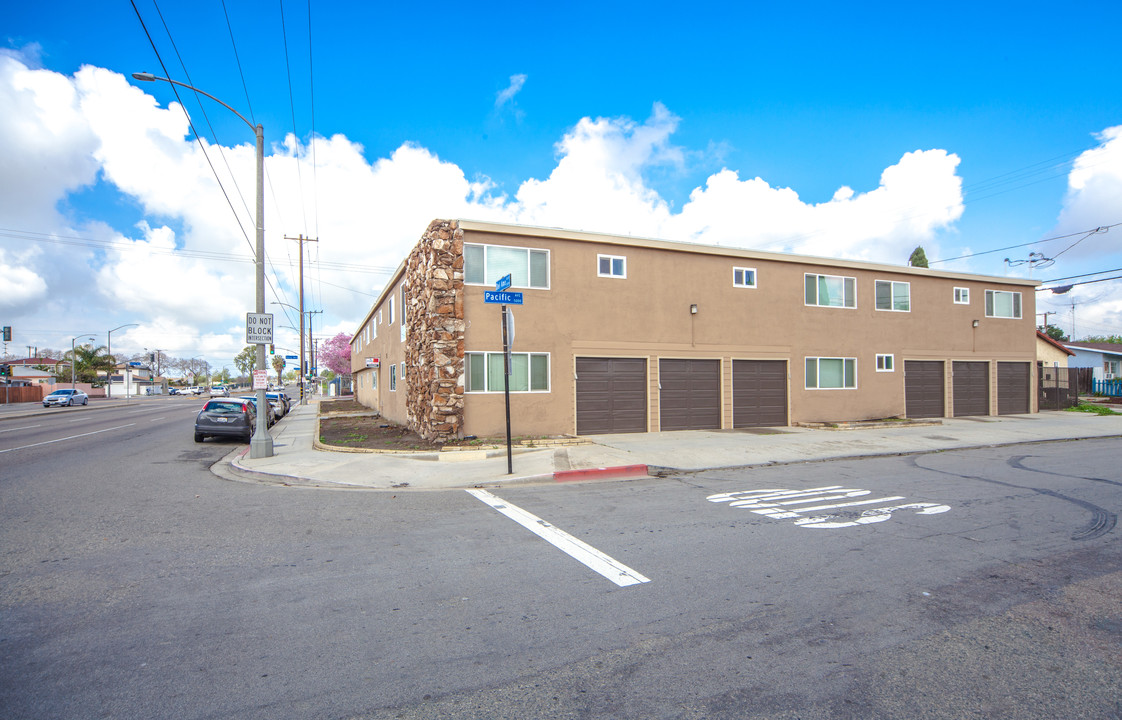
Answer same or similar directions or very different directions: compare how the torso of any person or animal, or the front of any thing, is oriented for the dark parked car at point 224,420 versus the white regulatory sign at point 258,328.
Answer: very different directions

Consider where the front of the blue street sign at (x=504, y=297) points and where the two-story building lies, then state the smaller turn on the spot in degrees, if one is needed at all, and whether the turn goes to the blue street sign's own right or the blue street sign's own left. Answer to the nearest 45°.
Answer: approximately 135° to the blue street sign's own left

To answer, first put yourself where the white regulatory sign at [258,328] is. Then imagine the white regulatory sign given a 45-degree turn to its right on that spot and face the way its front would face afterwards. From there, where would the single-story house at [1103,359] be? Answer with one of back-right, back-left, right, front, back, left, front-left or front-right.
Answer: back-left

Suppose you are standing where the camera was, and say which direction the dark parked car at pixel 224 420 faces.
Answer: facing away from the viewer

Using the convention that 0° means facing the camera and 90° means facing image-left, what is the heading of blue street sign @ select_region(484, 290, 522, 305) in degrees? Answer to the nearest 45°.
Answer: approximately 0°

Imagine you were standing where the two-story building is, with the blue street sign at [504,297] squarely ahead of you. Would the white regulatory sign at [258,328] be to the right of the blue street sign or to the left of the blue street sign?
right

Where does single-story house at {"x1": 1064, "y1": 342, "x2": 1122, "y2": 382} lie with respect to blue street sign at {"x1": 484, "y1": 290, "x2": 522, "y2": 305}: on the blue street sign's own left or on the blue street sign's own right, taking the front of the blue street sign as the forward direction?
on the blue street sign's own left

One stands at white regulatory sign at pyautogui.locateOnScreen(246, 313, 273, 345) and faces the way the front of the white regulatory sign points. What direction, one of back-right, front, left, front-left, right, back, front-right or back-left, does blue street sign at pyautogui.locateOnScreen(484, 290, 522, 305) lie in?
front-left

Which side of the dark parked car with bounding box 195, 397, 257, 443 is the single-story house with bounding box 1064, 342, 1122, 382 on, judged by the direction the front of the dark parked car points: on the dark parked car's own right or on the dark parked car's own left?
on the dark parked car's own right
